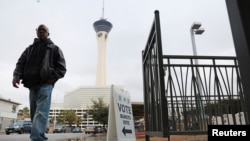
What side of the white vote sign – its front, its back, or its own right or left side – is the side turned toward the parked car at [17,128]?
back

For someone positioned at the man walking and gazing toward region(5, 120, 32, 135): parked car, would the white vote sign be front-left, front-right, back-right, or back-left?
back-right

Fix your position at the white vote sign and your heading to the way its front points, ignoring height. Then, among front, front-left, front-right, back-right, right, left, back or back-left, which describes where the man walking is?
back-right

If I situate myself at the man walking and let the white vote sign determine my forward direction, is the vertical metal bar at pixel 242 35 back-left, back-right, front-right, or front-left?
front-right

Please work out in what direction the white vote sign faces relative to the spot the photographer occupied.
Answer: facing the viewer and to the right of the viewer

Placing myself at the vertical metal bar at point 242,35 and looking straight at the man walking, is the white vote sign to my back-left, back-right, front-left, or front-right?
front-right

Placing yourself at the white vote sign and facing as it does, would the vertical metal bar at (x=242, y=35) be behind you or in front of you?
in front
